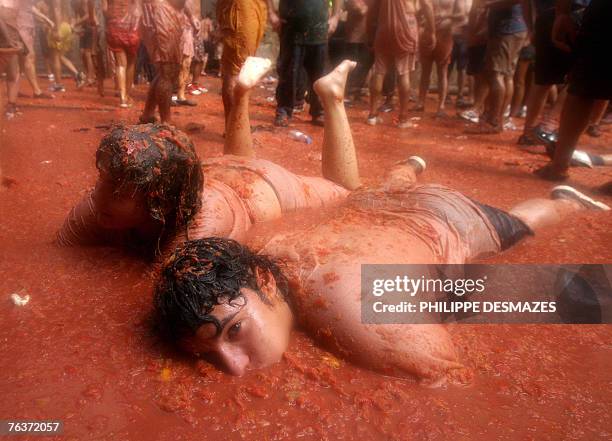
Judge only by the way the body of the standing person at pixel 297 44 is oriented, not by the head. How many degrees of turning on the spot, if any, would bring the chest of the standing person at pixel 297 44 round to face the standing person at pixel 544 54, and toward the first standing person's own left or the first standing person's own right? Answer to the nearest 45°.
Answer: approximately 45° to the first standing person's own left

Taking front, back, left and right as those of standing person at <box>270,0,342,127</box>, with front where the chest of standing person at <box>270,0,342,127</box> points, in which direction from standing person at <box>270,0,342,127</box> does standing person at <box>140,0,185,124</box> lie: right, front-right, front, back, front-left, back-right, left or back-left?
front-right

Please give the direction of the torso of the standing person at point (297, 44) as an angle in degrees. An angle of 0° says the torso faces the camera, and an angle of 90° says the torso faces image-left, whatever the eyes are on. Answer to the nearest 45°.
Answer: approximately 0°

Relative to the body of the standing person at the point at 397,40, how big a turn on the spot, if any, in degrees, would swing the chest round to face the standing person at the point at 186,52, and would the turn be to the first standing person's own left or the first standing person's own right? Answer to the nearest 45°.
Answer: approximately 135° to the first standing person's own right

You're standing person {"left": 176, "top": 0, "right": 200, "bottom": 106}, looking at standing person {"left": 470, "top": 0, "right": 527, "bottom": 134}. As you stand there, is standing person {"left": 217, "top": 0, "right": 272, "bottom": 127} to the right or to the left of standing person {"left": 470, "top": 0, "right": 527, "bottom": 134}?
right

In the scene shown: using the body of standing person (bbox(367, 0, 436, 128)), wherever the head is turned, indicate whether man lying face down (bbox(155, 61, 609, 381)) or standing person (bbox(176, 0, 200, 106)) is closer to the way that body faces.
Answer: the man lying face down
